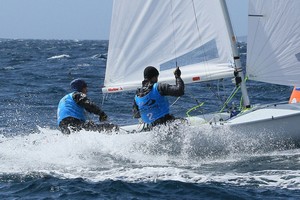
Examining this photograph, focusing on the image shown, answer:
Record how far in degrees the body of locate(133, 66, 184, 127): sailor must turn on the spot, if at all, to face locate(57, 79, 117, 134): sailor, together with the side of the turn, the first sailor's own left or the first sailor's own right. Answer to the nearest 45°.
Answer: approximately 135° to the first sailor's own left

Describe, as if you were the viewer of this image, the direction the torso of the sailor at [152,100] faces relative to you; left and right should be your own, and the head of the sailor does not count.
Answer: facing away from the viewer and to the right of the viewer

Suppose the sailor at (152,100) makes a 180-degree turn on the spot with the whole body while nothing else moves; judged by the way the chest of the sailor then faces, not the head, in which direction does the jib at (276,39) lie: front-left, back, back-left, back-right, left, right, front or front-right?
back-left
